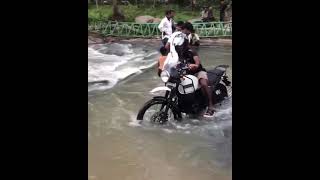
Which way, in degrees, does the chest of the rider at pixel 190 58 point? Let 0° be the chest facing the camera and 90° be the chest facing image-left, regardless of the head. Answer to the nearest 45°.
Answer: approximately 45°

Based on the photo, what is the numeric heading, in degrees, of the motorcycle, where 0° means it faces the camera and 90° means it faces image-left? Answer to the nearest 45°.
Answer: approximately 45°
